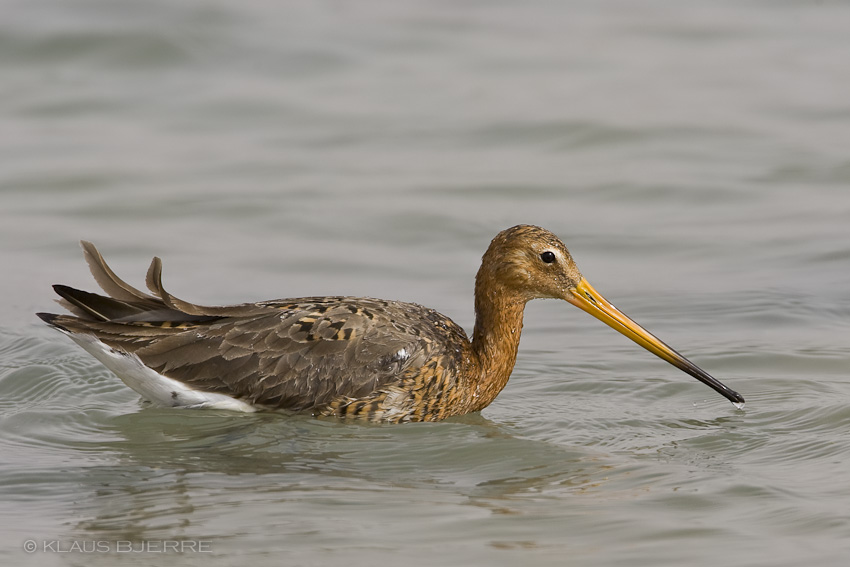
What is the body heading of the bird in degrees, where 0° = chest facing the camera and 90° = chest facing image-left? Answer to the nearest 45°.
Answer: approximately 270°
